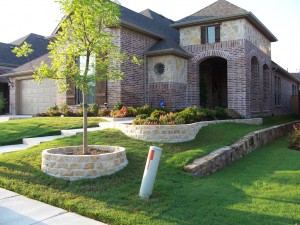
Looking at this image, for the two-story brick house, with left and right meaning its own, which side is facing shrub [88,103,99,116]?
front

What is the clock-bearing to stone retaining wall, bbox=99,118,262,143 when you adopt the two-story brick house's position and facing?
The stone retaining wall is roughly at 11 o'clock from the two-story brick house.

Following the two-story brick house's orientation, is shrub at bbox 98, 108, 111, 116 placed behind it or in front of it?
in front

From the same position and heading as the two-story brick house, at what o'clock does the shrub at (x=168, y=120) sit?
The shrub is roughly at 11 o'clock from the two-story brick house.

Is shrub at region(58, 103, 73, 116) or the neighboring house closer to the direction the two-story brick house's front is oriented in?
the shrub

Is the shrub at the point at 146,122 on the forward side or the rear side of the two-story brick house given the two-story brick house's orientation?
on the forward side

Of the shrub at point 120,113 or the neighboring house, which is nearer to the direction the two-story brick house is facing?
the shrub

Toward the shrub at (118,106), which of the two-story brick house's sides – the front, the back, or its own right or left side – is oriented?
front

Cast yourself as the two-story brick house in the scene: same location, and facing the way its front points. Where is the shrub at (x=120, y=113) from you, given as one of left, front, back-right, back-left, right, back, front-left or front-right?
front

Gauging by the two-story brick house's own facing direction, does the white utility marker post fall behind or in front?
in front

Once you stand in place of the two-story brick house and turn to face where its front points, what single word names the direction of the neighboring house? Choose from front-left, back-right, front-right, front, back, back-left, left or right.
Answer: right
